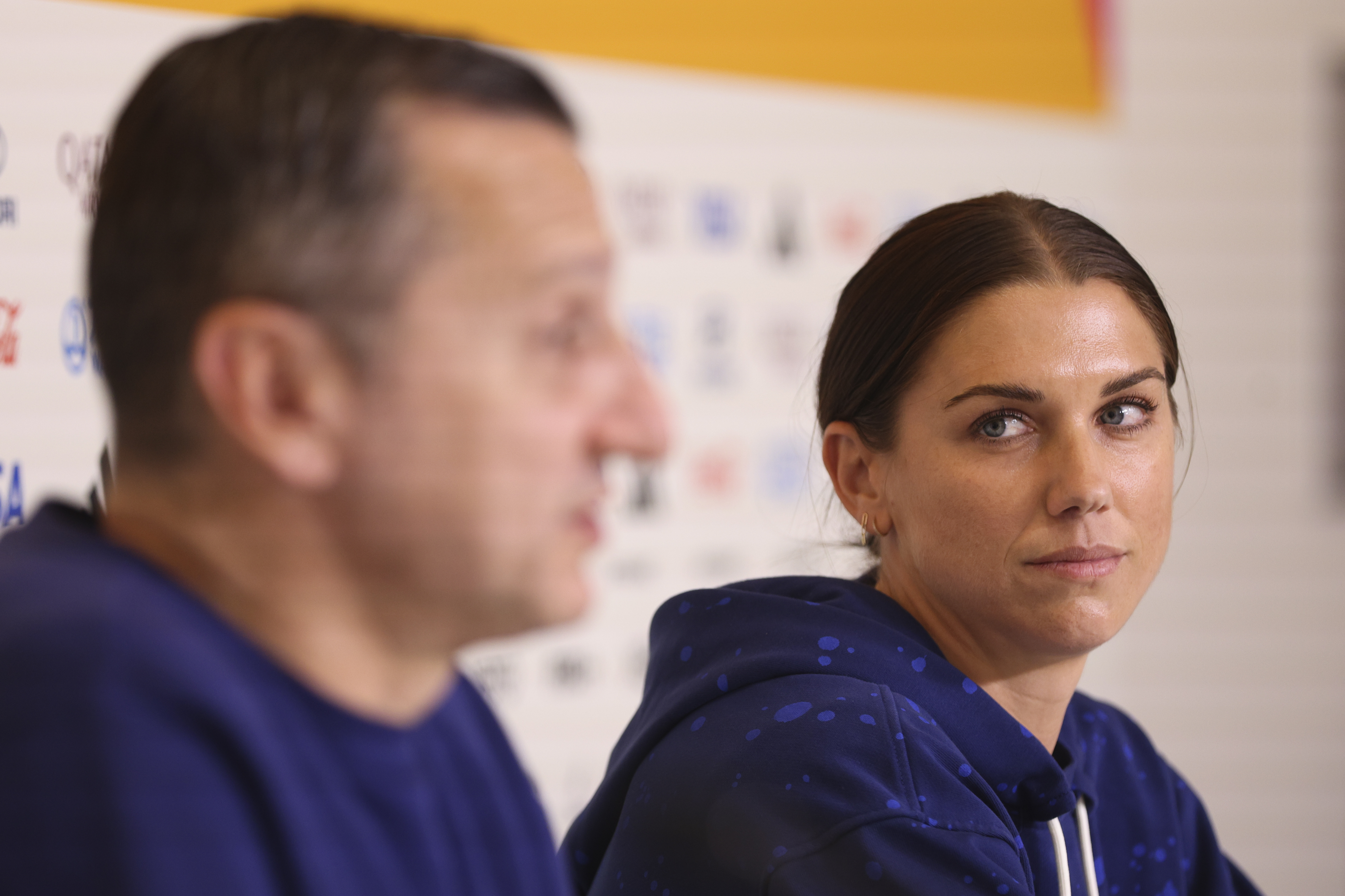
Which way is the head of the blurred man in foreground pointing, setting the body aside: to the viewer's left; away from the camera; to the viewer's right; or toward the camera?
to the viewer's right

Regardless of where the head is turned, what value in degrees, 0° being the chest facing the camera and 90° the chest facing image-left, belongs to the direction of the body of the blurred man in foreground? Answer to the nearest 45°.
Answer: approximately 270°
